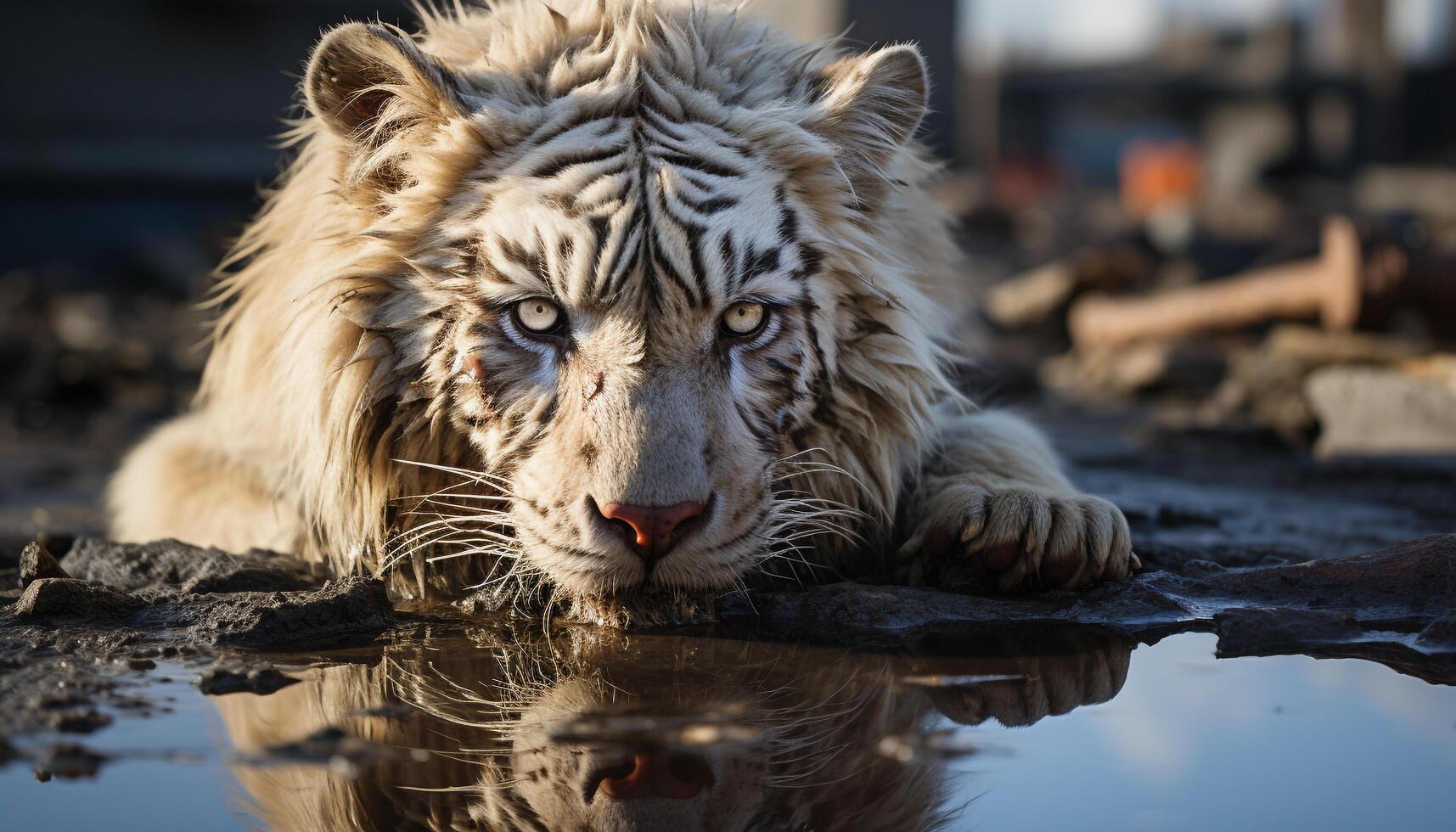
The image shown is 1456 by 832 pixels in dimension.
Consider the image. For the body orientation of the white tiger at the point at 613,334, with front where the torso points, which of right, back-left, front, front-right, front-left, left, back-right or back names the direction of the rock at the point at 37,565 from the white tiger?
right

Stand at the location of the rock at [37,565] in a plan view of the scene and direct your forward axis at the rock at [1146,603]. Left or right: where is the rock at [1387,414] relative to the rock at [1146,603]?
left

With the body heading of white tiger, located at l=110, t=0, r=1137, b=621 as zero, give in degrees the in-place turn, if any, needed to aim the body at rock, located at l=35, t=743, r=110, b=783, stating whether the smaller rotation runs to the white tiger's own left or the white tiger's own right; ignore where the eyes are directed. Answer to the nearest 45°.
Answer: approximately 45° to the white tiger's own right

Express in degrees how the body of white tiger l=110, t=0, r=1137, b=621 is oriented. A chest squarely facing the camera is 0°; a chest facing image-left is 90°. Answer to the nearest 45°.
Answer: approximately 0°

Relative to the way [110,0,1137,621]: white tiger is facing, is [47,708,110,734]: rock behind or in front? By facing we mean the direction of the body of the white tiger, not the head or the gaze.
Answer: in front

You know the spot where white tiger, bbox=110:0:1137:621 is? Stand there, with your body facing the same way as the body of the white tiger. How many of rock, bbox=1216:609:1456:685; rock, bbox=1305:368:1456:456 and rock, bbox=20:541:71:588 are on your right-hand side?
1

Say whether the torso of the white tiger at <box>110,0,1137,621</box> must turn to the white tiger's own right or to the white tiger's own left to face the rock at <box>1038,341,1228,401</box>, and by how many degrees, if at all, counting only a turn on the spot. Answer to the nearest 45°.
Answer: approximately 135° to the white tiger's own left

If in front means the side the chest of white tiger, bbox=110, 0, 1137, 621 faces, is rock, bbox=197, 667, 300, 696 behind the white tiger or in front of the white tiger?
in front

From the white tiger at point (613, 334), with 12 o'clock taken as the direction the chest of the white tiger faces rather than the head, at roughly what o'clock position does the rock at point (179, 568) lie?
The rock is roughly at 3 o'clock from the white tiger.
